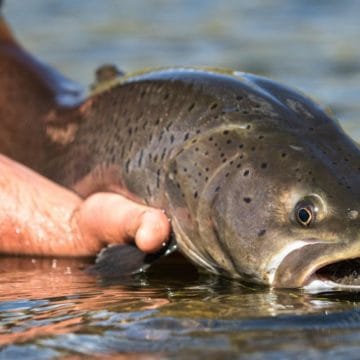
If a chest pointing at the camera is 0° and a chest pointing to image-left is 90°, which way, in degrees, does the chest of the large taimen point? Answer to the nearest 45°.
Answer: approximately 315°
